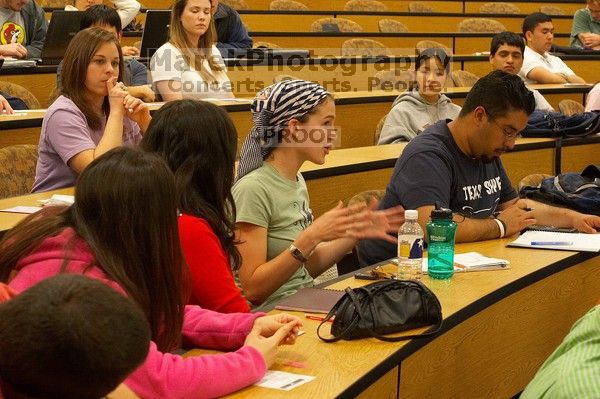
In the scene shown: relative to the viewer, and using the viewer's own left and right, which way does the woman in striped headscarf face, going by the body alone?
facing to the right of the viewer

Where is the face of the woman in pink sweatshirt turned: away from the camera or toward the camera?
away from the camera

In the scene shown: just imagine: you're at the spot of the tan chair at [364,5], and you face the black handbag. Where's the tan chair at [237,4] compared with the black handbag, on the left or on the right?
right

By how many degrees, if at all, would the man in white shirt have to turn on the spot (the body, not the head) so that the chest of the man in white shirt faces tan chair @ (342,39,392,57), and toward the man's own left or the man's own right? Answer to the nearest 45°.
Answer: approximately 135° to the man's own right

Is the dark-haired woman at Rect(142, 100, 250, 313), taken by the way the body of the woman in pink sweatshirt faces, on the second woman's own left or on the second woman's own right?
on the second woman's own left

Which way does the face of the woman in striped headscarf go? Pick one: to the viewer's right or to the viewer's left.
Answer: to the viewer's right
